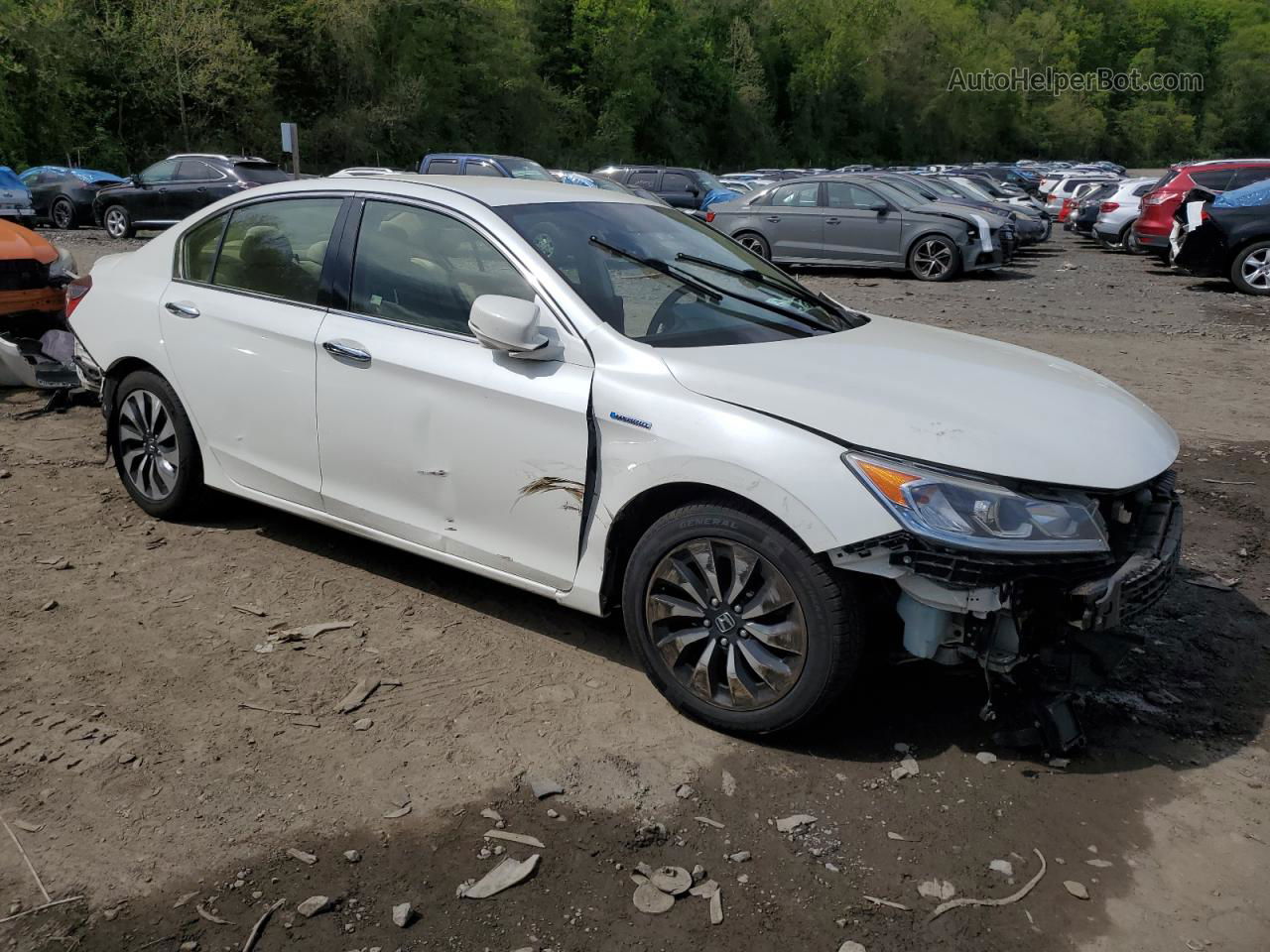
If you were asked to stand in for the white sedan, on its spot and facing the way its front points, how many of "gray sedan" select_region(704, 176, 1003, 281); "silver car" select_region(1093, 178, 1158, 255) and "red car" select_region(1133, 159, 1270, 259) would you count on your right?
0

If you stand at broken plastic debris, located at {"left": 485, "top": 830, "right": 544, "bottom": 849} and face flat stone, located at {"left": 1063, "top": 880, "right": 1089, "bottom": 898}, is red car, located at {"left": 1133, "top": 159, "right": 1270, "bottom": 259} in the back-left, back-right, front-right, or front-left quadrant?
front-left

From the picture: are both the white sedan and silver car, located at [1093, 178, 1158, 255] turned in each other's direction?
no

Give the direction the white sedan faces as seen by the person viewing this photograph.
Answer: facing the viewer and to the right of the viewer

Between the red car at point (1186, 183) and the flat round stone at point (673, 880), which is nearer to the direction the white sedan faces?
the flat round stone

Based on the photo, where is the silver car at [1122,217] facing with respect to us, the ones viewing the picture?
facing away from the viewer and to the right of the viewer

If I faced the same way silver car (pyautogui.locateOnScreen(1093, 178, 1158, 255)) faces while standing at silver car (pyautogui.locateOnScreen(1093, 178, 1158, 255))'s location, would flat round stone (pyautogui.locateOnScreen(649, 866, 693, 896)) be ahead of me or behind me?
behind

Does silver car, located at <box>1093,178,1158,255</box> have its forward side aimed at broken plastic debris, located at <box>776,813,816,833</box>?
no

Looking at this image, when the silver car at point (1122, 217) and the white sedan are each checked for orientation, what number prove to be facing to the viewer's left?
0

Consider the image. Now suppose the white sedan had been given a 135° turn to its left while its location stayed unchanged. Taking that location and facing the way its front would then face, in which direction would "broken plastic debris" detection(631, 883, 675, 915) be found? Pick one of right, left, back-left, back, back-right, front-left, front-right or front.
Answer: back

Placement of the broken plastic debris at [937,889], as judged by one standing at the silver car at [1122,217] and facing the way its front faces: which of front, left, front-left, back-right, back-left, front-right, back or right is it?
back-right

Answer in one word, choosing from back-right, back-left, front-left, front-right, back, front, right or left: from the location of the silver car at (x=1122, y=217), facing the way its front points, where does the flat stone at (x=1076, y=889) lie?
back-right

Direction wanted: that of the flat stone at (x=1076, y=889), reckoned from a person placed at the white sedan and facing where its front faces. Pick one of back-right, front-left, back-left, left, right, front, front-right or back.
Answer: front

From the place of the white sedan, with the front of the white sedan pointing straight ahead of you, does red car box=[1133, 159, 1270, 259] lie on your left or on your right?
on your left

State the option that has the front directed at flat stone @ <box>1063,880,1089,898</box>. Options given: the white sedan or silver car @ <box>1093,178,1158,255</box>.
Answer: the white sedan

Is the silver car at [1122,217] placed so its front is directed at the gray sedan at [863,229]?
no

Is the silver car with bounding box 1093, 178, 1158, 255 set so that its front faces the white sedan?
no

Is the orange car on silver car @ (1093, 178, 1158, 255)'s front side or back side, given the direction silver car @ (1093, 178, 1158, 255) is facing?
on the back side

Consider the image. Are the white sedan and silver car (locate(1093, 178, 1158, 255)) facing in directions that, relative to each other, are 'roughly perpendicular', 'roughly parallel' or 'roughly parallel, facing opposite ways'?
roughly perpendicular
